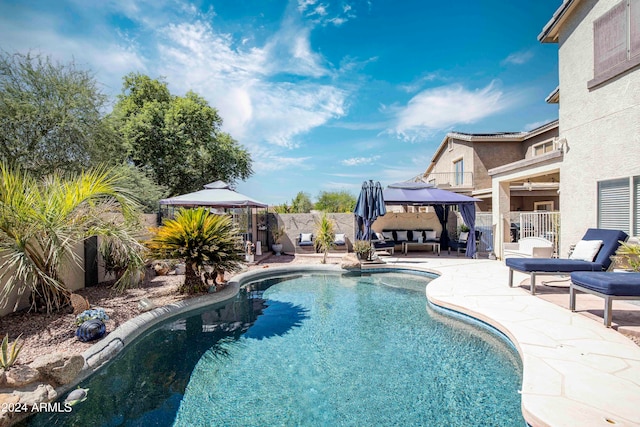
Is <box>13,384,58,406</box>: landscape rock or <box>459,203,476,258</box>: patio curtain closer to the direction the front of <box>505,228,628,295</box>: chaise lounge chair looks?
the landscape rock

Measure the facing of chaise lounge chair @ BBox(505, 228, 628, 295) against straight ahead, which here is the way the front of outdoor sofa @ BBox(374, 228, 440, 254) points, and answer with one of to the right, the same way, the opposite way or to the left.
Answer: to the right

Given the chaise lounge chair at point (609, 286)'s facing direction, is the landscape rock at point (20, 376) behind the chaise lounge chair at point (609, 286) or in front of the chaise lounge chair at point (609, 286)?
in front

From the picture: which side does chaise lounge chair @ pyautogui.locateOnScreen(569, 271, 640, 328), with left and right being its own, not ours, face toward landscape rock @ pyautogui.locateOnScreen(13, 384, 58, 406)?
front

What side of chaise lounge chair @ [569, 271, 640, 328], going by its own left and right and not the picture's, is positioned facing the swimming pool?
front

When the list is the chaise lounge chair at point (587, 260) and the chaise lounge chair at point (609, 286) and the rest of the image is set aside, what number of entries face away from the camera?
0

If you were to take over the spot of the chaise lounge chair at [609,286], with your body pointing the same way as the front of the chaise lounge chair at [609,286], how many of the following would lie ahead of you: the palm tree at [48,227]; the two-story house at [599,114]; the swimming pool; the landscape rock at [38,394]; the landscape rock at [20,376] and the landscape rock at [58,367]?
5

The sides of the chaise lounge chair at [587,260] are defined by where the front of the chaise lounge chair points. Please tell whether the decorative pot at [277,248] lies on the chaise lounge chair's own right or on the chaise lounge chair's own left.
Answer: on the chaise lounge chair's own right

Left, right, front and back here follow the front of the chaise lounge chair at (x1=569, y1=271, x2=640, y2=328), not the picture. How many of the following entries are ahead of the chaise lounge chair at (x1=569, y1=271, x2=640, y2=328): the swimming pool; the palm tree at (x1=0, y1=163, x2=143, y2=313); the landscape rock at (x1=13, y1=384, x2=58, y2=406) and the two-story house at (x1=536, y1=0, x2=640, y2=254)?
3

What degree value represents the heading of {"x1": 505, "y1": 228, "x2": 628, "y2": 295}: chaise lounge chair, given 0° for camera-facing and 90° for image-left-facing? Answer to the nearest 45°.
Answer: approximately 45°

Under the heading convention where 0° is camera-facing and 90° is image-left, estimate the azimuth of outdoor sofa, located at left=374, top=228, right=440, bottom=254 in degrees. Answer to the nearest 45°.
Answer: approximately 0°

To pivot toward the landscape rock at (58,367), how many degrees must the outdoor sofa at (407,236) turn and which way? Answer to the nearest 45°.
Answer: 0° — it already faces it

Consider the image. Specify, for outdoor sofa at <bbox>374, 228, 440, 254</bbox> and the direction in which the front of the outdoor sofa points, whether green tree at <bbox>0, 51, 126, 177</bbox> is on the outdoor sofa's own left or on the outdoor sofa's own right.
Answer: on the outdoor sofa's own right

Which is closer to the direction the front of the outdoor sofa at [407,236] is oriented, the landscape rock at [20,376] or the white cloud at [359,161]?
the landscape rock

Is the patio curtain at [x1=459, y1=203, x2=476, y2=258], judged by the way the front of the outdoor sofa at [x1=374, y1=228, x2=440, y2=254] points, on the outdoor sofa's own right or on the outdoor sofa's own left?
on the outdoor sofa's own left
